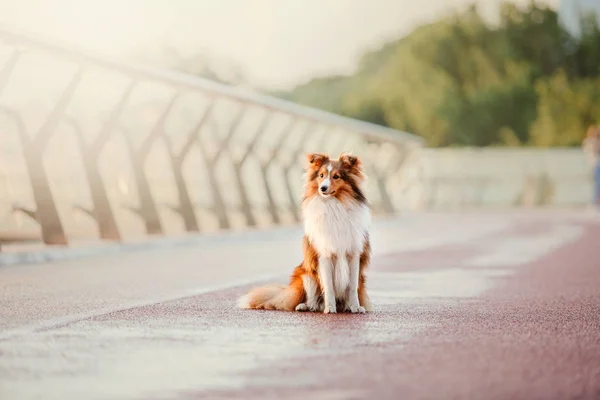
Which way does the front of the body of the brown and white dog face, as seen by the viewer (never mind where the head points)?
toward the camera

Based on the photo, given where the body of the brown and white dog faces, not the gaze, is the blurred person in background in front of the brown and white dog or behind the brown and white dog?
behind
